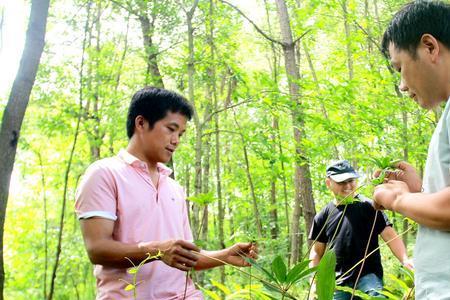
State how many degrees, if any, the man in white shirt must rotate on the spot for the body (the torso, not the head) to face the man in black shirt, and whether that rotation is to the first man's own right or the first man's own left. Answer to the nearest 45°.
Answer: approximately 90° to the first man's own right

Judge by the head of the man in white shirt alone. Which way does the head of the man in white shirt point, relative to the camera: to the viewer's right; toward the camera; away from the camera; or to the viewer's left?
to the viewer's left

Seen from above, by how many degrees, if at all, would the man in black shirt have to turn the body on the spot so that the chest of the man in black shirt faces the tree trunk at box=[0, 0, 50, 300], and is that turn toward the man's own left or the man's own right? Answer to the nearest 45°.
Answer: approximately 90° to the man's own right

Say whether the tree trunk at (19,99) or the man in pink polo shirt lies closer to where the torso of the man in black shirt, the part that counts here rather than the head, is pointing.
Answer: the man in pink polo shirt

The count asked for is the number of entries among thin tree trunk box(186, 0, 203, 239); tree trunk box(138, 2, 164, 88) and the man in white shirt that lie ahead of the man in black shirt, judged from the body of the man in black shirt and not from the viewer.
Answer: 1

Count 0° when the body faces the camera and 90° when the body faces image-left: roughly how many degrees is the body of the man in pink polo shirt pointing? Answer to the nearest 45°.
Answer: approximately 315°

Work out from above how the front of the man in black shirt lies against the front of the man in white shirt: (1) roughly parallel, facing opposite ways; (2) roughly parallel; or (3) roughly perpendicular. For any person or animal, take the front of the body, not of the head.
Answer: roughly perpendicular

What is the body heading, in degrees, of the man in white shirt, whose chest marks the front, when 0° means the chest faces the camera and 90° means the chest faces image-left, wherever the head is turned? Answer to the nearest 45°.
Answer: approximately 90°

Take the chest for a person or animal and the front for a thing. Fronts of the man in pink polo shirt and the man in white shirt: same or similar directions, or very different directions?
very different directions

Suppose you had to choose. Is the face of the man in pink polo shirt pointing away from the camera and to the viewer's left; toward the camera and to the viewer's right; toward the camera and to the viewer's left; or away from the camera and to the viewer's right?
toward the camera and to the viewer's right

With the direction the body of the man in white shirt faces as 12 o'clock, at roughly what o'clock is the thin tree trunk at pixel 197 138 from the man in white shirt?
The thin tree trunk is roughly at 2 o'clock from the man in white shirt.
